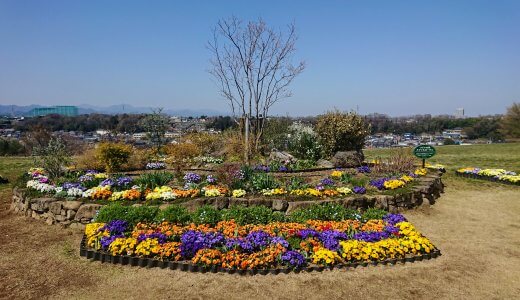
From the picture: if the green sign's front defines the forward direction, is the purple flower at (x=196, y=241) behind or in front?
in front

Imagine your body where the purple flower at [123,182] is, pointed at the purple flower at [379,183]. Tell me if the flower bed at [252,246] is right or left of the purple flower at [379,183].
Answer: right

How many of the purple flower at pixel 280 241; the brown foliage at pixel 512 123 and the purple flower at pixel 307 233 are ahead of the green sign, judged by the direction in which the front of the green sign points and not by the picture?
2

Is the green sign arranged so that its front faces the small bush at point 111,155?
no

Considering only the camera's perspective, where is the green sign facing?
facing the viewer

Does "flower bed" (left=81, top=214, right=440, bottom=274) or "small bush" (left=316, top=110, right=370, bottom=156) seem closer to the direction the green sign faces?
the flower bed

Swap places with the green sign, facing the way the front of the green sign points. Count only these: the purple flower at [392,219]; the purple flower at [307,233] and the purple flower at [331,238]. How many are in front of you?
3

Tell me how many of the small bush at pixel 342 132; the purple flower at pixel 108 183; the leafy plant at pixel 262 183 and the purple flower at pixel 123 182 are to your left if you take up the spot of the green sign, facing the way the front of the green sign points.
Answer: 0

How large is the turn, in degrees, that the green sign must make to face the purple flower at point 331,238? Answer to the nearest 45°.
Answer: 0° — it already faces it

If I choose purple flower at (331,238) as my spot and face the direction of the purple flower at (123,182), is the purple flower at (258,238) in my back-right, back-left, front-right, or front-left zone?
front-left

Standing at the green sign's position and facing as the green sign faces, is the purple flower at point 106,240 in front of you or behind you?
in front

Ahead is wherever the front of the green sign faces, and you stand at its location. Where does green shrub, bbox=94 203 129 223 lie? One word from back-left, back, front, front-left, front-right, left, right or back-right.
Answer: front-right

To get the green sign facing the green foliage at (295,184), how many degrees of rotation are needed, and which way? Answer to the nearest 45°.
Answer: approximately 45° to its right

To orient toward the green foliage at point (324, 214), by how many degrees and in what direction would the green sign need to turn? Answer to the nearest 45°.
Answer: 0° — it already faces it

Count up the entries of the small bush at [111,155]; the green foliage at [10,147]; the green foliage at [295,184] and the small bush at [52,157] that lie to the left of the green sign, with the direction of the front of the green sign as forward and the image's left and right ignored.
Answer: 0

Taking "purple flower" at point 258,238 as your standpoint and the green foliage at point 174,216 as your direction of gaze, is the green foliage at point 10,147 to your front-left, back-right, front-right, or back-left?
front-right

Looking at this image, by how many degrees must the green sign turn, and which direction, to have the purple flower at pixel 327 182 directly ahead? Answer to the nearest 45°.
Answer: approximately 45° to its right

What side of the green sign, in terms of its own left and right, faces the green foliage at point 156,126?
right

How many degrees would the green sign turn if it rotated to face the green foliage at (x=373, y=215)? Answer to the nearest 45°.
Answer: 0° — it already faces it

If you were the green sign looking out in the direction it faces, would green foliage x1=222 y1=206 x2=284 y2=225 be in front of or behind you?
in front
